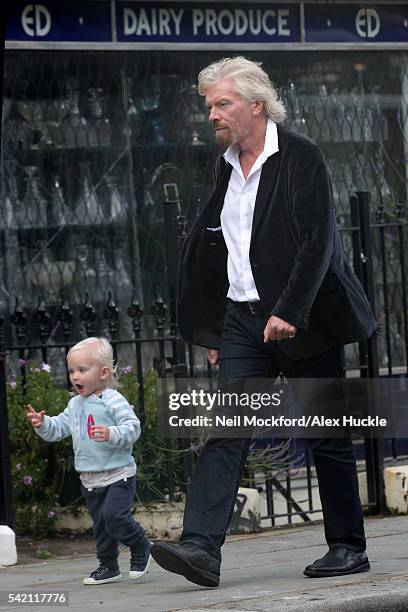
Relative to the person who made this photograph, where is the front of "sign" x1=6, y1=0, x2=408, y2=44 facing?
facing the viewer

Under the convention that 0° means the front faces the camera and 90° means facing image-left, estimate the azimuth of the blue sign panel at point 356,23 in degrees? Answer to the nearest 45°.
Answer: approximately 0°

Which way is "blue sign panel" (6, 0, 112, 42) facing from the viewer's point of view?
toward the camera

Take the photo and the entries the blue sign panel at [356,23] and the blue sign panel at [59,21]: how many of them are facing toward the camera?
2

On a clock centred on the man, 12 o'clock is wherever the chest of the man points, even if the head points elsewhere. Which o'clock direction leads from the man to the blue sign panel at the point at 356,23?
The blue sign panel is roughly at 5 o'clock from the man.

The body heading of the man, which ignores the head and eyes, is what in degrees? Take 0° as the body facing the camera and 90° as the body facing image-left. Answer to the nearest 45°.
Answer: approximately 45°

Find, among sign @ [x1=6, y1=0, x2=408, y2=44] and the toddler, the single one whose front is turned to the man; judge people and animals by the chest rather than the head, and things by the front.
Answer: the sign

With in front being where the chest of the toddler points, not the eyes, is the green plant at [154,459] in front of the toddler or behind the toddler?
behind

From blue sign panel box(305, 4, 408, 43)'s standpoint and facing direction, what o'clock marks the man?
The man is roughly at 12 o'clock from the blue sign panel.

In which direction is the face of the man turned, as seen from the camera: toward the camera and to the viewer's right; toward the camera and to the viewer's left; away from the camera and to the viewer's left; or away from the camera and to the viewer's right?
toward the camera and to the viewer's left
